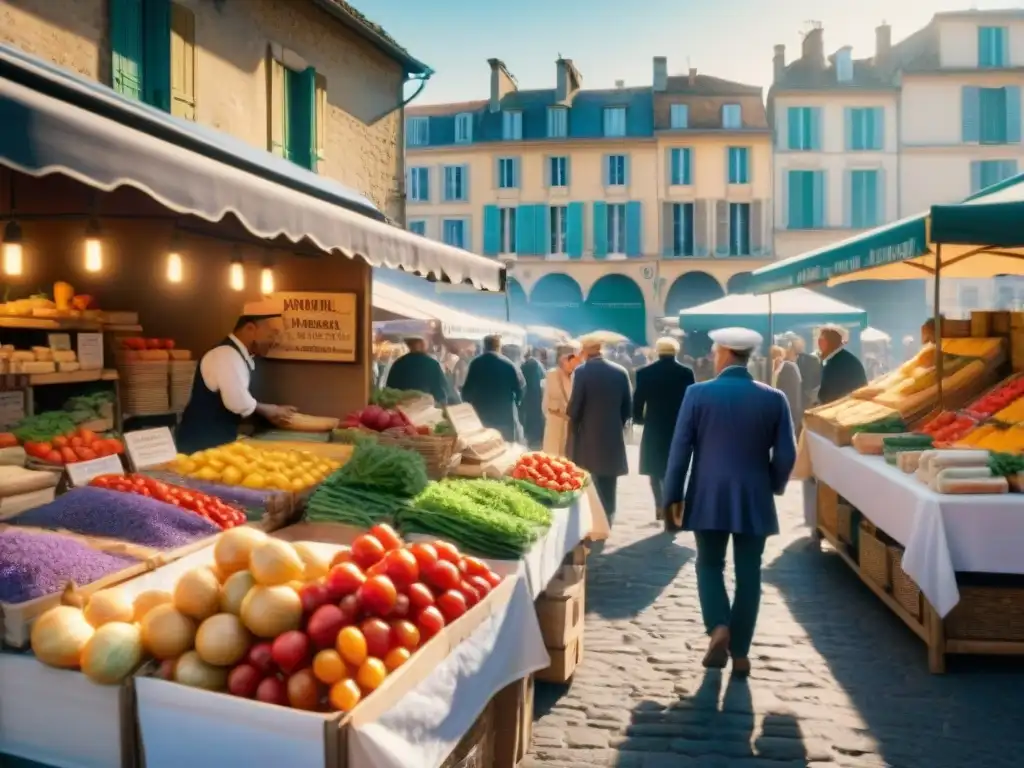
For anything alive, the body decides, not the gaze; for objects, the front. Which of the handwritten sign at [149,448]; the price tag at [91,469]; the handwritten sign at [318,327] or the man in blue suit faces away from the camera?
the man in blue suit

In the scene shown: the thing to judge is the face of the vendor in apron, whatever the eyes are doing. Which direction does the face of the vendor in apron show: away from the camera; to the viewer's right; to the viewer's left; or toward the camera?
to the viewer's right

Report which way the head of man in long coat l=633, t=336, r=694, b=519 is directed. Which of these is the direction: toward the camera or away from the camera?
away from the camera

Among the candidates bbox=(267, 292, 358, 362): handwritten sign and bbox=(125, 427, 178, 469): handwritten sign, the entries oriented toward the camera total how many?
2

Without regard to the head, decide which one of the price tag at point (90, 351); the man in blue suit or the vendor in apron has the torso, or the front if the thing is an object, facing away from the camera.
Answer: the man in blue suit

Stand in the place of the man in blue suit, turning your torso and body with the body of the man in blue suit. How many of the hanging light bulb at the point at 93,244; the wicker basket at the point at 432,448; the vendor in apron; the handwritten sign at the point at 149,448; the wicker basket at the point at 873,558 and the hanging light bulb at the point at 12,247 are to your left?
5

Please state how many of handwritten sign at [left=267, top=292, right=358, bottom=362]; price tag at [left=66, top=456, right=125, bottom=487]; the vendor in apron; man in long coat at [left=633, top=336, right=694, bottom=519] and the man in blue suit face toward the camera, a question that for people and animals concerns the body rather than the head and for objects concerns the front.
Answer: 2

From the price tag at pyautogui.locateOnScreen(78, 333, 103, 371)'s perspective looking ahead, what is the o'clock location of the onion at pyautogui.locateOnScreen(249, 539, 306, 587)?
The onion is roughly at 12 o'clock from the price tag.

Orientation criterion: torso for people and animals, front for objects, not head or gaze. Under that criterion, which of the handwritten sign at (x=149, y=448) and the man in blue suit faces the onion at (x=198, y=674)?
the handwritten sign

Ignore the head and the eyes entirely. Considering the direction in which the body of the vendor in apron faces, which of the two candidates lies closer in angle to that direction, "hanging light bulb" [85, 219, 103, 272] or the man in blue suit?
the man in blue suit

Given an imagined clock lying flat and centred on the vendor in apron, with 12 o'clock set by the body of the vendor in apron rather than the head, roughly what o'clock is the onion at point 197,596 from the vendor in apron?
The onion is roughly at 3 o'clock from the vendor in apron.

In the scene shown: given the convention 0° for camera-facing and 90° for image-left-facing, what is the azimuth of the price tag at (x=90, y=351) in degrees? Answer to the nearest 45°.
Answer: approximately 0°

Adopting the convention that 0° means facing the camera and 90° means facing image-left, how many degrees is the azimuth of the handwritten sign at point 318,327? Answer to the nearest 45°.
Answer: approximately 0°

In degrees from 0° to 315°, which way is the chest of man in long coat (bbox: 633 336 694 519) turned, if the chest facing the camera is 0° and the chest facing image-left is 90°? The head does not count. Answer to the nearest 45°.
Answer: approximately 180°

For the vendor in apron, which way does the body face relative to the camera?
to the viewer's right

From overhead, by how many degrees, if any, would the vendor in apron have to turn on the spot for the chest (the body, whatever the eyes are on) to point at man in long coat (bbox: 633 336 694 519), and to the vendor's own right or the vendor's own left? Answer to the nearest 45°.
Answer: approximately 45° to the vendor's own left
